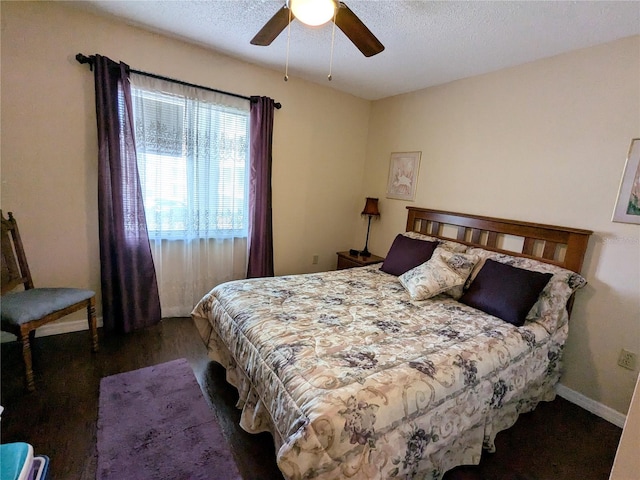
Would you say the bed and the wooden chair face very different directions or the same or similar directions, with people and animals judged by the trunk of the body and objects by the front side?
very different directions

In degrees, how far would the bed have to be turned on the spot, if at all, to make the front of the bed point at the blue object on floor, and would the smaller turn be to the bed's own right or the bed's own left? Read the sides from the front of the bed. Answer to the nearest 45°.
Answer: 0° — it already faces it

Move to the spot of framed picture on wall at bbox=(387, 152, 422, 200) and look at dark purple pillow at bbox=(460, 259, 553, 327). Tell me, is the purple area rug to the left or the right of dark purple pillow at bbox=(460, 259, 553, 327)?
right

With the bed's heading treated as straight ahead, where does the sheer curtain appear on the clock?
The sheer curtain is roughly at 2 o'clock from the bed.

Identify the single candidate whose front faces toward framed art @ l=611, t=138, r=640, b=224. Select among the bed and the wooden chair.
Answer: the wooden chair

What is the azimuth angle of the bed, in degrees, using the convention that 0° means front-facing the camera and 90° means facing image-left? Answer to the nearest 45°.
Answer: approximately 45°

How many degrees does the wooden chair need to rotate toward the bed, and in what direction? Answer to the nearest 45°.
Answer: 0° — it already faces it

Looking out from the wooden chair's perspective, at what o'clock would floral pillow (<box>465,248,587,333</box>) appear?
The floral pillow is roughly at 12 o'clock from the wooden chair.

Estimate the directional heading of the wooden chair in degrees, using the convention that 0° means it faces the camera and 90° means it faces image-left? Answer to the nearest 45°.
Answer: approximately 315°

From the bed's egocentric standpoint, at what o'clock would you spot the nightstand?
The nightstand is roughly at 4 o'clock from the bed.
